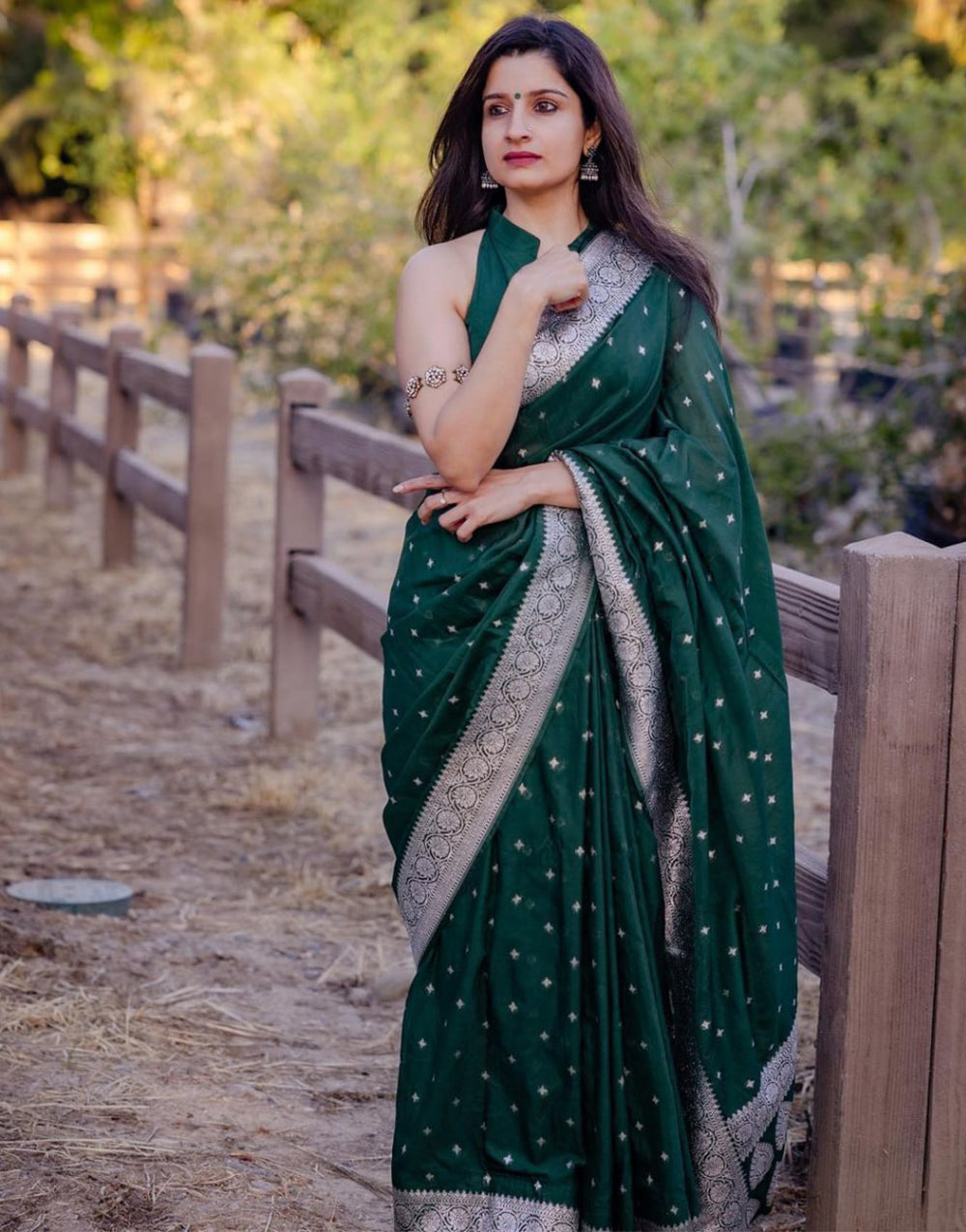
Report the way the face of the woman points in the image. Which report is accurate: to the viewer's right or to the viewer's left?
to the viewer's left

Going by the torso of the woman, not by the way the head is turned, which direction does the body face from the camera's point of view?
toward the camera

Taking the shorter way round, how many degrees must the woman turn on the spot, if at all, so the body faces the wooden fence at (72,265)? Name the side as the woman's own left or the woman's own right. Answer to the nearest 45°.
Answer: approximately 180°
